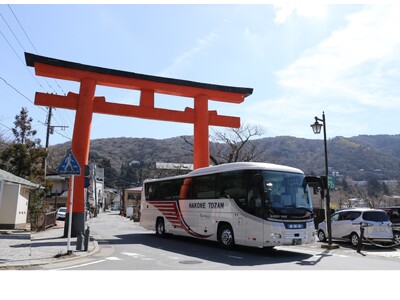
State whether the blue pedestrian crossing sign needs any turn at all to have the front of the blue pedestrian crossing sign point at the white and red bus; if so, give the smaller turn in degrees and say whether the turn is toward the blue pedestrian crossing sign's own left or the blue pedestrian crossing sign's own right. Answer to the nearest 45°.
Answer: approximately 90° to the blue pedestrian crossing sign's own left

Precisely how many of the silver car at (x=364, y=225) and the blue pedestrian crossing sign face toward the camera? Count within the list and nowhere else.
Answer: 1

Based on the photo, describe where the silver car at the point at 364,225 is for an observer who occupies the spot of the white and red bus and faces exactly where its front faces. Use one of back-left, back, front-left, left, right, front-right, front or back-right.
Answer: left

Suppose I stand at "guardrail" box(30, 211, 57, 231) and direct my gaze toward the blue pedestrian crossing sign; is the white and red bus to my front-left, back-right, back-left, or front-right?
front-left

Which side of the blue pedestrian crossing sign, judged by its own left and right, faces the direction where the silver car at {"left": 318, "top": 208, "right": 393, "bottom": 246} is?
left

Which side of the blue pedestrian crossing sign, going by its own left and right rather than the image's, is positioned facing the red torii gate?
back

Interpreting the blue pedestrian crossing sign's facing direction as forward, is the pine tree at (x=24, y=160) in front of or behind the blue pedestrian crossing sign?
behind

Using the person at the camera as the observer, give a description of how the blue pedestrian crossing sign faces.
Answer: facing the viewer

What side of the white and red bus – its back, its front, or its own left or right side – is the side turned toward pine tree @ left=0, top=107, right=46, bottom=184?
back

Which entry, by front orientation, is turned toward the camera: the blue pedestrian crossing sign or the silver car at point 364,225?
the blue pedestrian crossing sign

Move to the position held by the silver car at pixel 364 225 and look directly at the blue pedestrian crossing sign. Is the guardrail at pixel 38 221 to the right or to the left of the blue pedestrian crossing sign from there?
right
